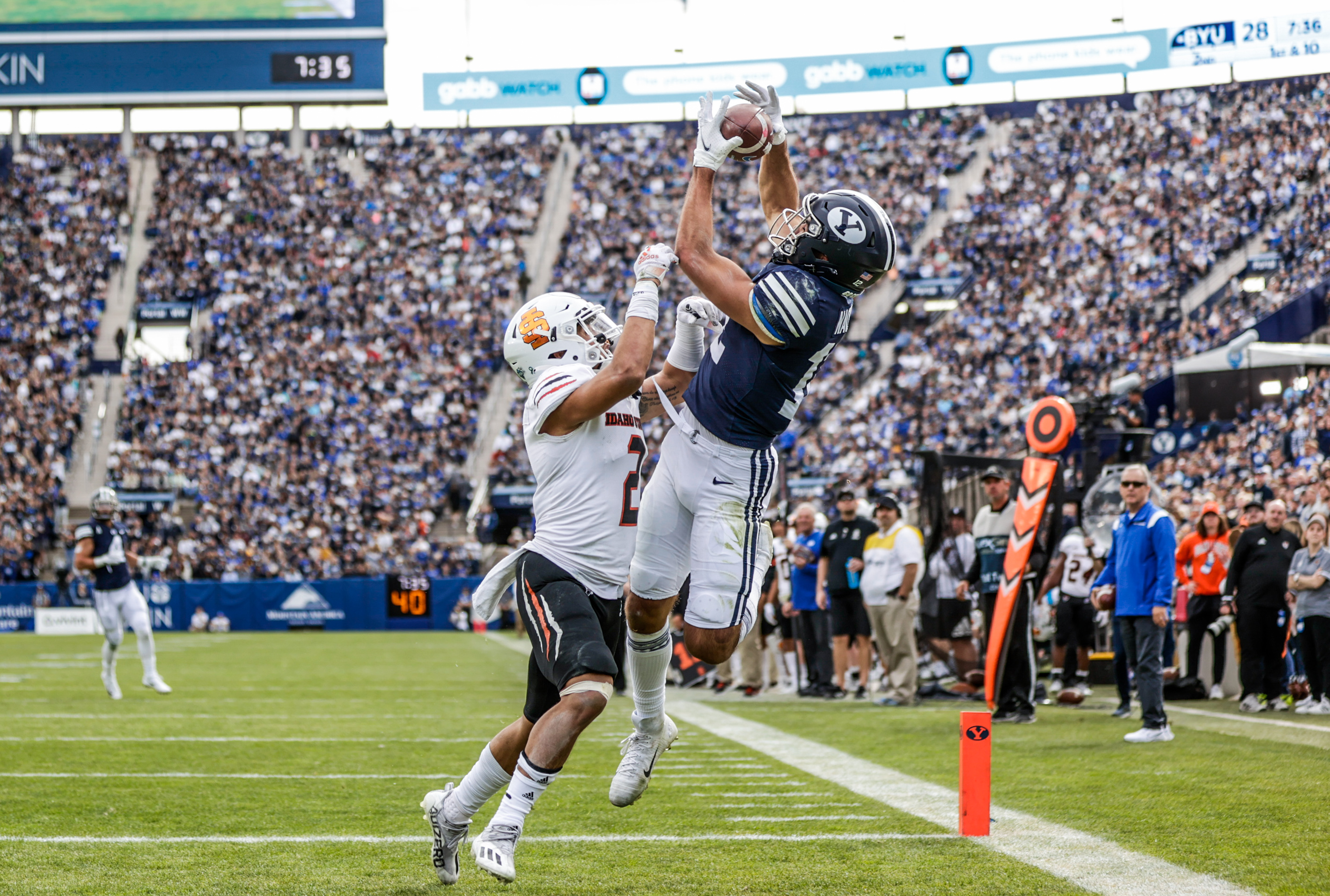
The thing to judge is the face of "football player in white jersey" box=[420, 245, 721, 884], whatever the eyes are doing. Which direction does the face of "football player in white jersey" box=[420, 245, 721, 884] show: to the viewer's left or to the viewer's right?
to the viewer's right

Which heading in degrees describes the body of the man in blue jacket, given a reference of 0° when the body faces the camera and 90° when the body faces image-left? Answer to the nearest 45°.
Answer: approximately 45°

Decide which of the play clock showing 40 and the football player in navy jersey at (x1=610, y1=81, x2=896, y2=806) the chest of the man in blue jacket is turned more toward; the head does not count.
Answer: the football player in navy jersey

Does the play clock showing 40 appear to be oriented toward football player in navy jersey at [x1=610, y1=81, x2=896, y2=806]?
yes

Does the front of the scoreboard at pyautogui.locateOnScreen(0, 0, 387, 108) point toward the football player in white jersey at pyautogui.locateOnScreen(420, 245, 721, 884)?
yes
